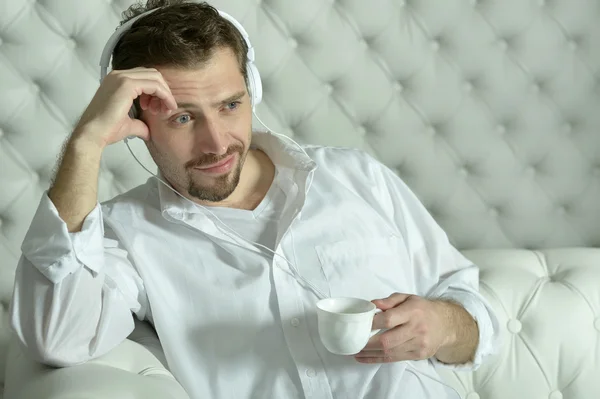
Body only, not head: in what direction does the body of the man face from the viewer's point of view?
toward the camera

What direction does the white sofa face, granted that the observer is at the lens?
facing the viewer
